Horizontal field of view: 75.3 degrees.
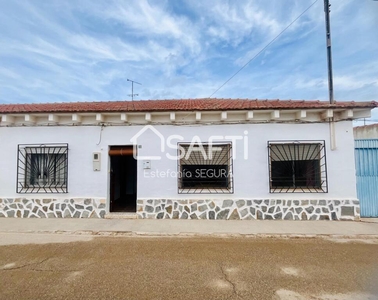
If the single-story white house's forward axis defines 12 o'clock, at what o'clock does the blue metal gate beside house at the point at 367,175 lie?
The blue metal gate beside house is roughly at 9 o'clock from the single-story white house.

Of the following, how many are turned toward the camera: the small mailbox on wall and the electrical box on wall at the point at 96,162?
2

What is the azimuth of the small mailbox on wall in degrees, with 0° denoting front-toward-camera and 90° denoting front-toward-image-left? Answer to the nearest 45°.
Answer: approximately 0°

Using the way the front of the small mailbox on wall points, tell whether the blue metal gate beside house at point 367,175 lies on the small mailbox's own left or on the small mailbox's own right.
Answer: on the small mailbox's own left

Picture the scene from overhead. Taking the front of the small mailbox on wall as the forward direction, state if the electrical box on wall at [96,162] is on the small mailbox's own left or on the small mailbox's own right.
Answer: on the small mailbox's own right
